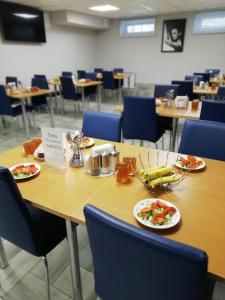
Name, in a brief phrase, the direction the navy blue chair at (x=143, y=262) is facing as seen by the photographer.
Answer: facing away from the viewer and to the right of the viewer

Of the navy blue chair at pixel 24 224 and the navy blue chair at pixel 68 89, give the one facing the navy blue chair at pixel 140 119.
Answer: the navy blue chair at pixel 24 224

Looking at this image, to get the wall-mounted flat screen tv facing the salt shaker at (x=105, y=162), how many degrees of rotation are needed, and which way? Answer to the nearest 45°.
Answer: approximately 45° to its right

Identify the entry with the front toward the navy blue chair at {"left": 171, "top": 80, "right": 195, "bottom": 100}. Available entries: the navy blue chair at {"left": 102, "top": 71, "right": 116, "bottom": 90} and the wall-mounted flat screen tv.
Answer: the wall-mounted flat screen tv

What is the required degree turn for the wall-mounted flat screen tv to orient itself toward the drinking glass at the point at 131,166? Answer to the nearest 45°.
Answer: approximately 45° to its right
